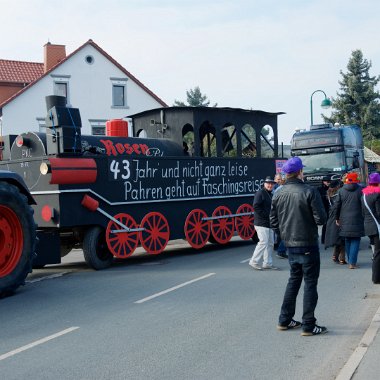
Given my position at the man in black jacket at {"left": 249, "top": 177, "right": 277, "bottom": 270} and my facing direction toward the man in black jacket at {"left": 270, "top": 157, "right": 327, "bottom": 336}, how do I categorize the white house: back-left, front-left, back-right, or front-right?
back-right

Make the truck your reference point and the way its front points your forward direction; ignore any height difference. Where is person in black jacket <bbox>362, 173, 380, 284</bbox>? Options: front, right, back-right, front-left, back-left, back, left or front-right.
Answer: front-left

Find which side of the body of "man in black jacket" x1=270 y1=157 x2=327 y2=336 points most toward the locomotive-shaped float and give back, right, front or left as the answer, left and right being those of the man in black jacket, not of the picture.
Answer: left

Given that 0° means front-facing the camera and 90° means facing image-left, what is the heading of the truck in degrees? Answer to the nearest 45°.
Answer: approximately 45°

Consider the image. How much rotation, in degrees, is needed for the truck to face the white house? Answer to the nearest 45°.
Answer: approximately 90° to its right

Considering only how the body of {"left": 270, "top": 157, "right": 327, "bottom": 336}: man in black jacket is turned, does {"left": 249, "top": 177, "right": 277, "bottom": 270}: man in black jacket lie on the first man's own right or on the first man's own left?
on the first man's own left

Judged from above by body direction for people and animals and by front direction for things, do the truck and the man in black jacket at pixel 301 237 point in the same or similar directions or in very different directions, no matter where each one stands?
very different directions

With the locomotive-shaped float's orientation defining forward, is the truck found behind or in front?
behind

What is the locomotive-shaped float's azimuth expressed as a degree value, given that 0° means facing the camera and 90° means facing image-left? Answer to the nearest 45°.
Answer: approximately 45°
